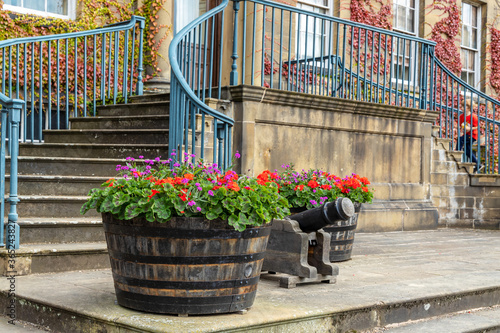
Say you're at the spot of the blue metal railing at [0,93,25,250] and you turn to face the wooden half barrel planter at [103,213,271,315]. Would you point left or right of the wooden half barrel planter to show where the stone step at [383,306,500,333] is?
left

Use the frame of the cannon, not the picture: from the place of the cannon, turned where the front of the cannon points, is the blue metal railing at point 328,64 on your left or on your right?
on your left
